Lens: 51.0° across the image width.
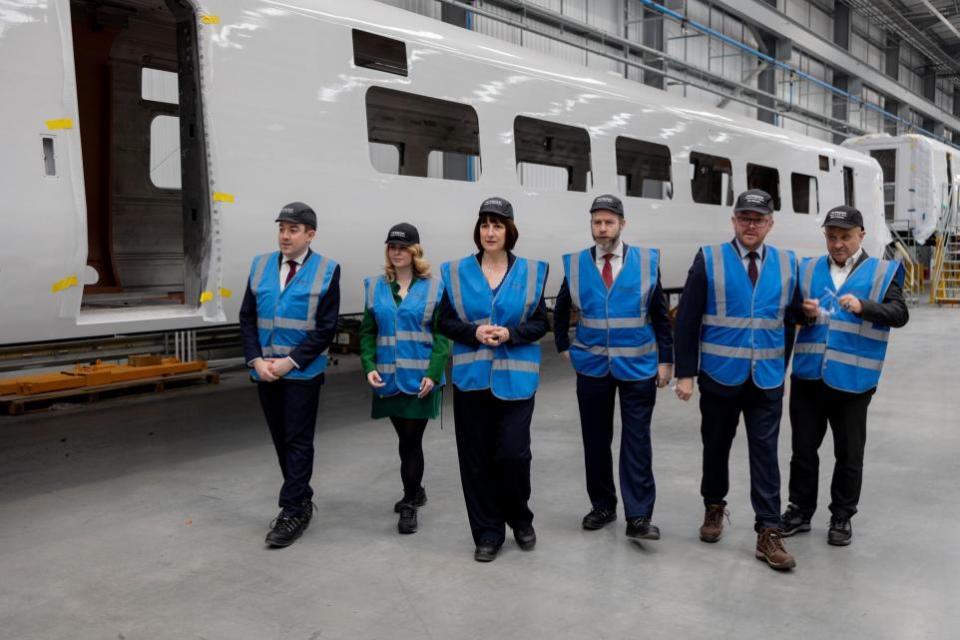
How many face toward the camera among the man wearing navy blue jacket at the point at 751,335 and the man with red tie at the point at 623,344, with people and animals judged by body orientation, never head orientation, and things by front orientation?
2

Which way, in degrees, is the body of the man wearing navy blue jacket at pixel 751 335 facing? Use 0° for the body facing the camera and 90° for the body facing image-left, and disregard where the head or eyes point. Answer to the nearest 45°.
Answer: approximately 0°

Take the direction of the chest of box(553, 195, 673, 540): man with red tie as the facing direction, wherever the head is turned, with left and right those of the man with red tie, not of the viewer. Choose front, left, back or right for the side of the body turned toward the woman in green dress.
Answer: right

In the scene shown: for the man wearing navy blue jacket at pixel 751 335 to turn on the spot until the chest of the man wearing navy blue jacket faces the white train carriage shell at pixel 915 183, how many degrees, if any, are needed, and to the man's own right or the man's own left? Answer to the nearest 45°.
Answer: approximately 180°

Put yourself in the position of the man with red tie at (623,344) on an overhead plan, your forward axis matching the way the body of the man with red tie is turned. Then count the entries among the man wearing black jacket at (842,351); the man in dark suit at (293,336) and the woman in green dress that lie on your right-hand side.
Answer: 2

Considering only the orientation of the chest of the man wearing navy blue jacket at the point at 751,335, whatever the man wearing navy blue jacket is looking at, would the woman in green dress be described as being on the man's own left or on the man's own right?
on the man's own right

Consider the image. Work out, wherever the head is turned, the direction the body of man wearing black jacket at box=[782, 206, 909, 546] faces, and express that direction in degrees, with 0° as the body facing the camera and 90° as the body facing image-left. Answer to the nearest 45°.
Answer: approximately 45°

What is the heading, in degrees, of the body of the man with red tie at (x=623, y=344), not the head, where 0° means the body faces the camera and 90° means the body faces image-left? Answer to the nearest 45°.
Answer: approximately 0°

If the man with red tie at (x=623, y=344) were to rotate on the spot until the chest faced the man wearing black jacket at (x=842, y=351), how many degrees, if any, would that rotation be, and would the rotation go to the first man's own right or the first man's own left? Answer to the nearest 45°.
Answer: approximately 90° to the first man's own left
